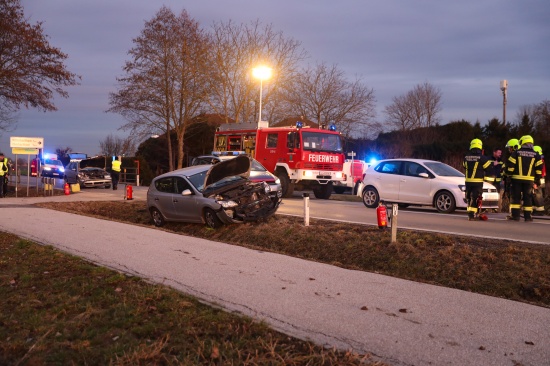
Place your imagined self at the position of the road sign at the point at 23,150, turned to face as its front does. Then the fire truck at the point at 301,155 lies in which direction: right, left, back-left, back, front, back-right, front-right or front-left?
front-left

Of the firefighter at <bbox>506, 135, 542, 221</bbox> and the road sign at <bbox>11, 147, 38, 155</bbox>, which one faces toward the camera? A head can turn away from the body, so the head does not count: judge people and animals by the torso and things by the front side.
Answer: the road sign

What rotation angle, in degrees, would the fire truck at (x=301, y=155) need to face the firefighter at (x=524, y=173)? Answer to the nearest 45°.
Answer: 0° — it already faces them

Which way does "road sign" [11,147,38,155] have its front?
toward the camera

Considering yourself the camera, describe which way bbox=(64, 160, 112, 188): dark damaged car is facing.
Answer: facing the viewer and to the right of the viewer

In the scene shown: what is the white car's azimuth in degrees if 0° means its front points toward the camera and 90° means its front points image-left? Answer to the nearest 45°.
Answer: approximately 315°
